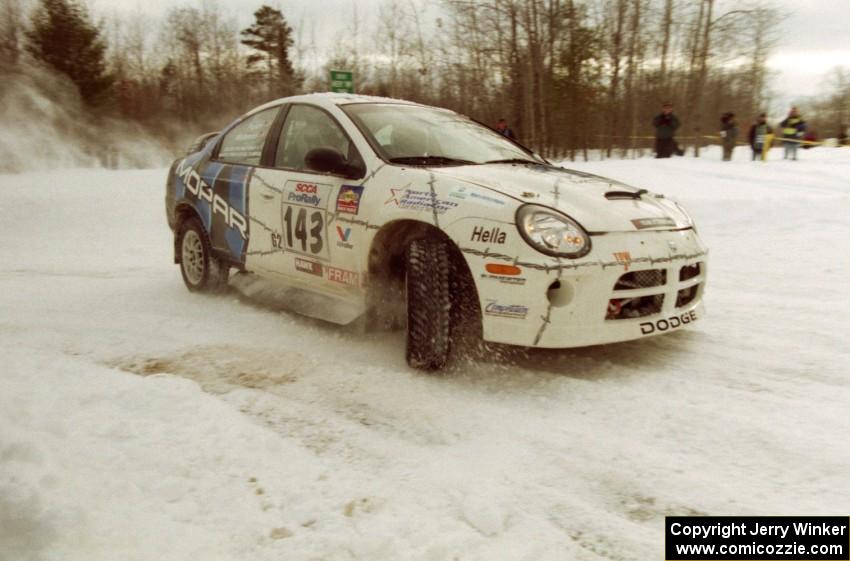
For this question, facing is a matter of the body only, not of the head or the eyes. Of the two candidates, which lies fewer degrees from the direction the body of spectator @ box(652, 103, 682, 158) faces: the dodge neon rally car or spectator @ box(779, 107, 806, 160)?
the dodge neon rally car

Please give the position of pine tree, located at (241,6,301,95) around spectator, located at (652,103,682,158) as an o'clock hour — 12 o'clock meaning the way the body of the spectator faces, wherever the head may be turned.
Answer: The pine tree is roughly at 4 o'clock from the spectator.

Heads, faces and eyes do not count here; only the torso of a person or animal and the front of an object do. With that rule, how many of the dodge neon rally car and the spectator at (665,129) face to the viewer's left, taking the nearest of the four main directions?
0

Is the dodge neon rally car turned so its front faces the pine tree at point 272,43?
no

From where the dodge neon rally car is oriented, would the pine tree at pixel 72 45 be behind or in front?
behind

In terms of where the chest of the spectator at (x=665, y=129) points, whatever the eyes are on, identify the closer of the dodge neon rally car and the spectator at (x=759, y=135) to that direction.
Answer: the dodge neon rally car

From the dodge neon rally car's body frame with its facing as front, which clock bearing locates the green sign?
The green sign is roughly at 7 o'clock from the dodge neon rally car.

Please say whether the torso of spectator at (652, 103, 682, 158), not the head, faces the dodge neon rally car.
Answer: yes

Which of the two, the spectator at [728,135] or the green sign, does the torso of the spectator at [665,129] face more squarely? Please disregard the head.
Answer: the green sign

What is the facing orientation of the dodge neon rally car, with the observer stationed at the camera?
facing the viewer and to the right of the viewer

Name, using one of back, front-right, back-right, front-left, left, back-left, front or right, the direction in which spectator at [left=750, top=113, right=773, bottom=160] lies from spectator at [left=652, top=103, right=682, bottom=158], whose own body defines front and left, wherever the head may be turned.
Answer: back-left

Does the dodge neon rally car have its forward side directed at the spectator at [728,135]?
no

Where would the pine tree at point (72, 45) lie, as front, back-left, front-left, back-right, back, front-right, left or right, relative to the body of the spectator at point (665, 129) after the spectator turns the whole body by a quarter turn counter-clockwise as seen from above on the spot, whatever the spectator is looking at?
back

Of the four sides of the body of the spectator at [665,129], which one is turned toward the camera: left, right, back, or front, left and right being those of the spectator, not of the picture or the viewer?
front

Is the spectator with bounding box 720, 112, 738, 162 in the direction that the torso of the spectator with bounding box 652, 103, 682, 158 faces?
no

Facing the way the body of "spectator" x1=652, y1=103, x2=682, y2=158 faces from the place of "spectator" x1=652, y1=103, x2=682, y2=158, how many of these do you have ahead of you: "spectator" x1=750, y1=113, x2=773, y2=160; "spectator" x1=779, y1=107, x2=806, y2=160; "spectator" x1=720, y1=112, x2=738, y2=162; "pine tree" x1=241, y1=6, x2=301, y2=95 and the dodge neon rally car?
1
